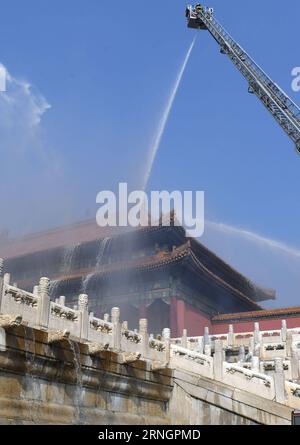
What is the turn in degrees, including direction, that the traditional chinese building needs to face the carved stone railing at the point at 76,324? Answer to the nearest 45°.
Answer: approximately 45° to its left

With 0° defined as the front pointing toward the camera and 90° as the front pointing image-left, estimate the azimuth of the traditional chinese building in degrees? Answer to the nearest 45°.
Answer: approximately 45°

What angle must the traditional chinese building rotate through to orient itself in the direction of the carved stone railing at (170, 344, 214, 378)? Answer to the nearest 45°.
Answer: approximately 45° to its left
